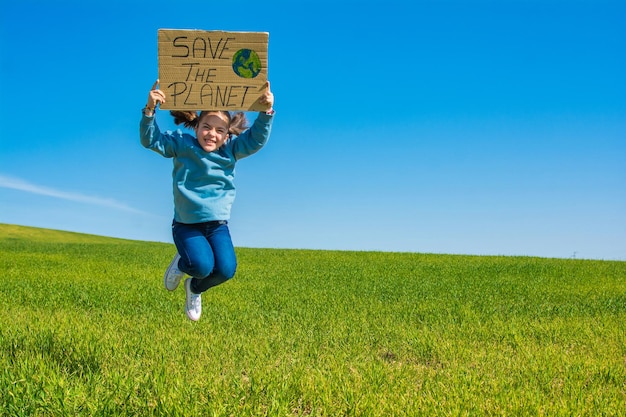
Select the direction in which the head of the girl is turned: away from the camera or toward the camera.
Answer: toward the camera

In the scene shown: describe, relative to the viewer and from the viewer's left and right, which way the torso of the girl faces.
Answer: facing the viewer
